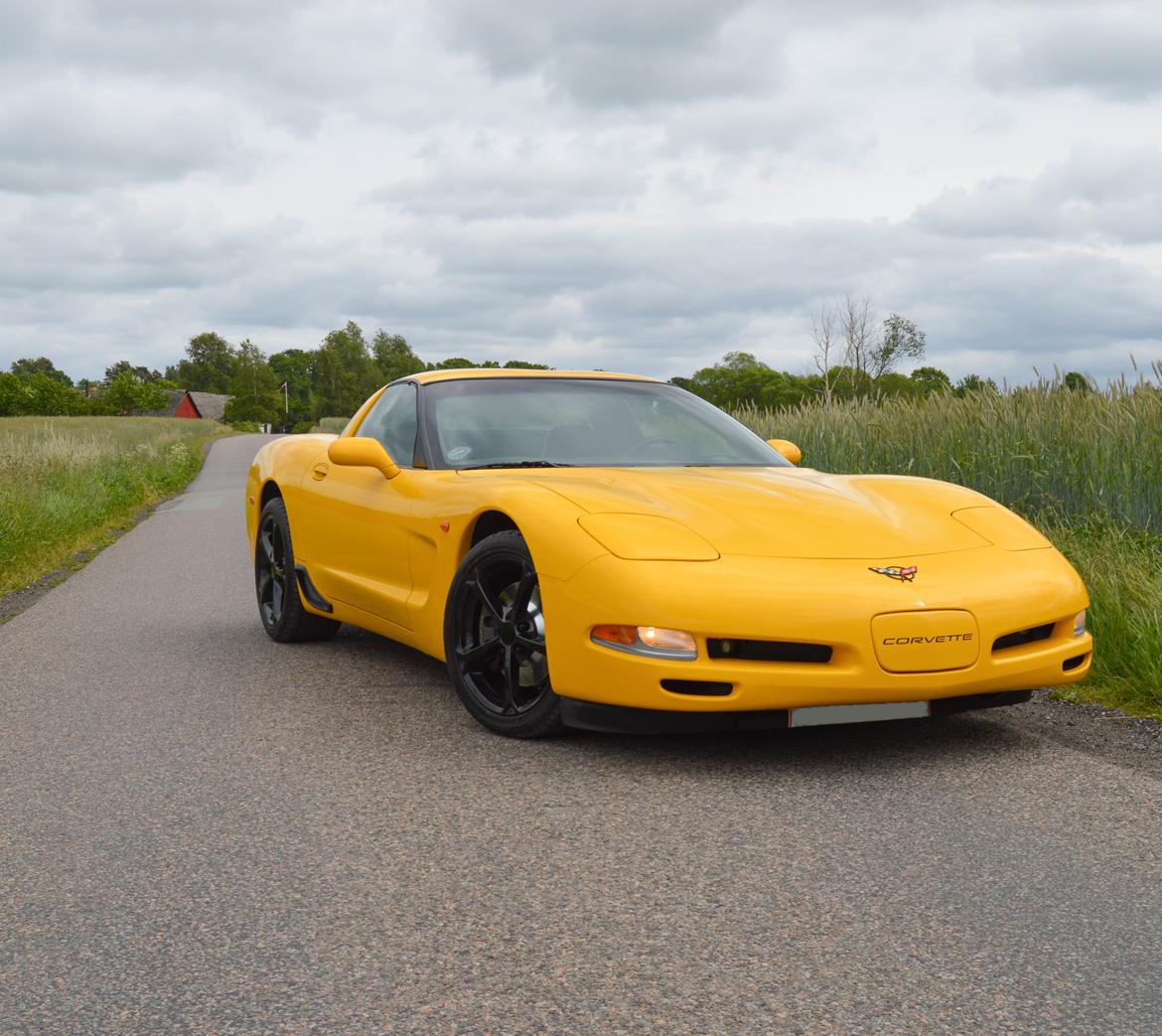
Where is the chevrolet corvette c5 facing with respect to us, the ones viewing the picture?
facing the viewer and to the right of the viewer
